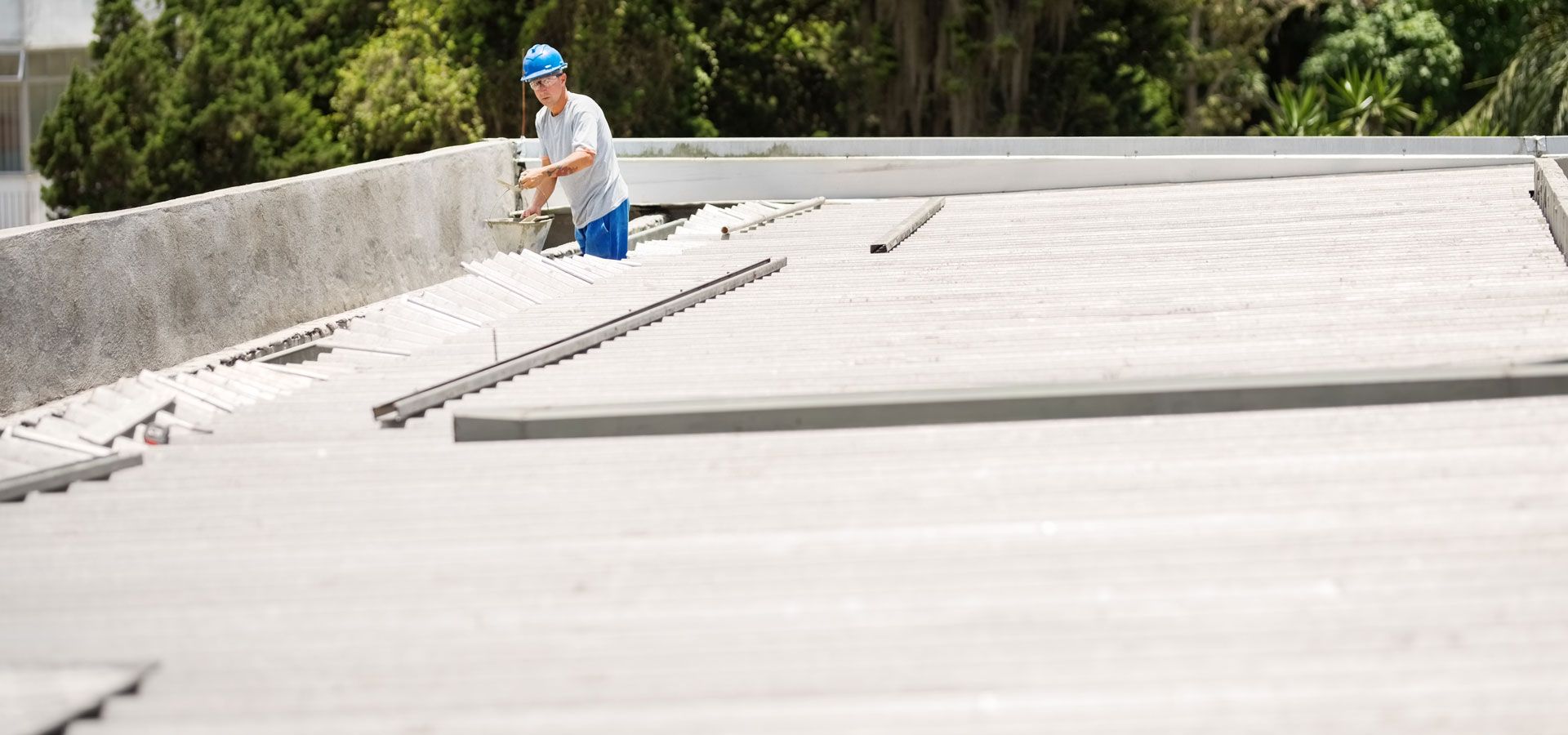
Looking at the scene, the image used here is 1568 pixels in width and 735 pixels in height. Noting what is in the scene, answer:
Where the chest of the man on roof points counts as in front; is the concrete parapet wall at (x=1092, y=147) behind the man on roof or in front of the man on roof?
behind

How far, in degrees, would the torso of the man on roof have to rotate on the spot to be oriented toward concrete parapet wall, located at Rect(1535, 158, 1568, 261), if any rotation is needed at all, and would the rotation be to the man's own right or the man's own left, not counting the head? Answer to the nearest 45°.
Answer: approximately 135° to the man's own left

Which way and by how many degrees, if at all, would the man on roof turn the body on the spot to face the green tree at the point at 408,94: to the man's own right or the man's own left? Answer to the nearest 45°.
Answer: approximately 135° to the man's own right

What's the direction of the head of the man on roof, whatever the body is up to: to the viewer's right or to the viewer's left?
to the viewer's left

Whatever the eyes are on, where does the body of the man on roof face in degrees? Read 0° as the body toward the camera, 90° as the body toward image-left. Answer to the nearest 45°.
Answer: approximately 45°

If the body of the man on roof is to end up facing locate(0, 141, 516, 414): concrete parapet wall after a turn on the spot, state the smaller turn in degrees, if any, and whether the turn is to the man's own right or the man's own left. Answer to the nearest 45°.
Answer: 0° — they already face it

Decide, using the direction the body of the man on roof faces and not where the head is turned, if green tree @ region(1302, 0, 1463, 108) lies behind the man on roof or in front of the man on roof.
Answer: behind

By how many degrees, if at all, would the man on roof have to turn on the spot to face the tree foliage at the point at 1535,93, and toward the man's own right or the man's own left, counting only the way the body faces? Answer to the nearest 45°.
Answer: approximately 180°
